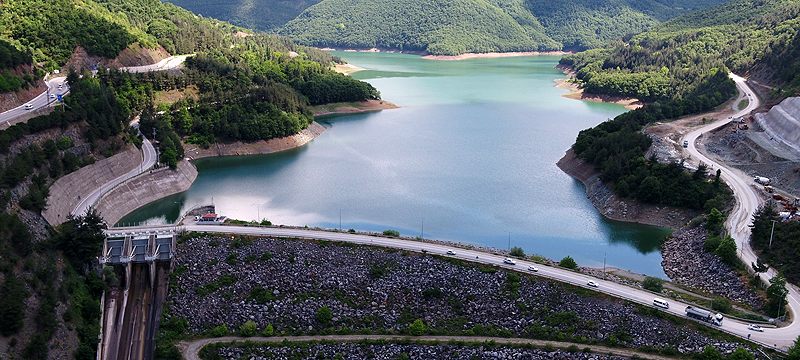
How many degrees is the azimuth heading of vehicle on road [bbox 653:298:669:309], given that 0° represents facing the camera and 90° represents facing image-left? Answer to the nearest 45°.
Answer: approximately 315°

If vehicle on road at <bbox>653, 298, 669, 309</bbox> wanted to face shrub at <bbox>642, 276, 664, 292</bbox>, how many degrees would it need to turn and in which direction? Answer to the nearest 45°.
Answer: approximately 135° to its left

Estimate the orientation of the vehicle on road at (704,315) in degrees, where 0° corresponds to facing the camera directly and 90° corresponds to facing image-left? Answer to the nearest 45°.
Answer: approximately 315°
